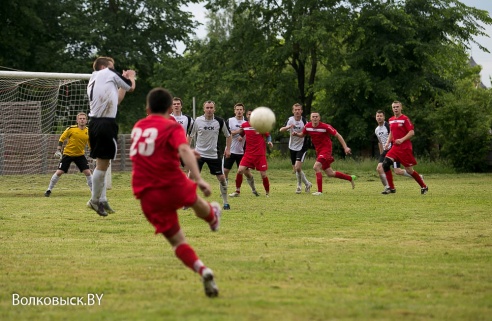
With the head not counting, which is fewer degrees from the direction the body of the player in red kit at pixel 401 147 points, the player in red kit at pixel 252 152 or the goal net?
the player in red kit

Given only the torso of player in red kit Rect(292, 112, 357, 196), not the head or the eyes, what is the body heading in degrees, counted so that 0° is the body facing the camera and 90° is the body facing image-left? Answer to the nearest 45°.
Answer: approximately 45°

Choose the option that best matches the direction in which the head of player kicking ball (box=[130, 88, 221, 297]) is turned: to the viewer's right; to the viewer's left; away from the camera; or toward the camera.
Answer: away from the camera

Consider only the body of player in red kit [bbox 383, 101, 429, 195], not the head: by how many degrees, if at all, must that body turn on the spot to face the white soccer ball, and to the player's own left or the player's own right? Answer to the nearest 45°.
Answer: approximately 45° to the player's own left

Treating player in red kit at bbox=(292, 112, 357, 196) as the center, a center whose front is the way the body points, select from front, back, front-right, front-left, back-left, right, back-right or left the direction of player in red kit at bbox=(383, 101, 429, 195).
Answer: back-left

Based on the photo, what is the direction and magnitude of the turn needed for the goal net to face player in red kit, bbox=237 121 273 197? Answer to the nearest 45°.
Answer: approximately 45° to its left

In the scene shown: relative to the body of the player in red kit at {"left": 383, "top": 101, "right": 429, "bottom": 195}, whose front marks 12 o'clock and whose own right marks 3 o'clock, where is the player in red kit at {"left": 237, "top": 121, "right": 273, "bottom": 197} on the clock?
the player in red kit at {"left": 237, "top": 121, "right": 273, "bottom": 197} is roughly at 1 o'clock from the player in red kit at {"left": 383, "top": 101, "right": 429, "bottom": 195}.
